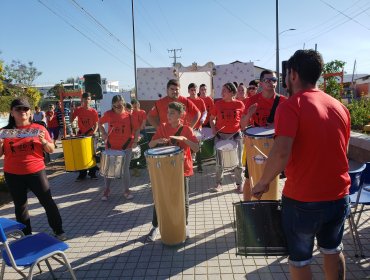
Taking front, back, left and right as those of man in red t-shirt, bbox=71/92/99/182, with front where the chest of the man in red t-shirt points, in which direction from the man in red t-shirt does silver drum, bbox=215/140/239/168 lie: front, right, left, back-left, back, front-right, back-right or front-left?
front-left

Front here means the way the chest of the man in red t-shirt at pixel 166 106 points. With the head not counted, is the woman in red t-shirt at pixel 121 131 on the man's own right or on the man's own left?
on the man's own right

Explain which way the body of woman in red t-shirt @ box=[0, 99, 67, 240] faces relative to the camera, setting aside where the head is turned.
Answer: toward the camera

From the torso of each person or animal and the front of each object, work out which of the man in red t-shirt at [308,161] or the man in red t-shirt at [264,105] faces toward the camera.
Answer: the man in red t-shirt at [264,105]

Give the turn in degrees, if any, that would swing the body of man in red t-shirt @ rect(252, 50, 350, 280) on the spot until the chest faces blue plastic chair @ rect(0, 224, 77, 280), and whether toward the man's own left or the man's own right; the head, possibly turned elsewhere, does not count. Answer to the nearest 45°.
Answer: approximately 45° to the man's own left

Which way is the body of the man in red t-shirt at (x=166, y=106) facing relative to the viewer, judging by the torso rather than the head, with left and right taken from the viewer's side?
facing the viewer

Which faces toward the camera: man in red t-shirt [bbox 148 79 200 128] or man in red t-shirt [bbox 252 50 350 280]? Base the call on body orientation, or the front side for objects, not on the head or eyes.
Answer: man in red t-shirt [bbox 148 79 200 128]

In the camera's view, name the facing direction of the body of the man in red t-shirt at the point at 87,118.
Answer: toward the camera

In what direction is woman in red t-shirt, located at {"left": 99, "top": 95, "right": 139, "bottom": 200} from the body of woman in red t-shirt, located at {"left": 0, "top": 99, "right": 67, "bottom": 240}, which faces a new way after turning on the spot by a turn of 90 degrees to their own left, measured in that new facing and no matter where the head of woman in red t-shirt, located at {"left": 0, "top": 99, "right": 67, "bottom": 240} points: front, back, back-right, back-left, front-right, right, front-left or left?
front-left

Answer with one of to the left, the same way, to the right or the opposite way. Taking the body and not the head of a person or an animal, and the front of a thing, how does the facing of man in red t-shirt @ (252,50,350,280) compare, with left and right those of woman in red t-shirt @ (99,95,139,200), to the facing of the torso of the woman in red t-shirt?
the opposite way

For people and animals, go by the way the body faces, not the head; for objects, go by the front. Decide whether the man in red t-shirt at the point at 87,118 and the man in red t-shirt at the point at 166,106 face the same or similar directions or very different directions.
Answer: same or similar directions

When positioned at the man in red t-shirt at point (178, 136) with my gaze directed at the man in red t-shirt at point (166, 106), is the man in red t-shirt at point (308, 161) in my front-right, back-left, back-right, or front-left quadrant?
back-right

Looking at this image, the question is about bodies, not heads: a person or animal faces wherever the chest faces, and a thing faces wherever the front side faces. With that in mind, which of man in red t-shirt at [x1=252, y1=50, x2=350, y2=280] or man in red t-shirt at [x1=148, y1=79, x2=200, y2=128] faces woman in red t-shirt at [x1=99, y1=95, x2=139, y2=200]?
man in red t-shirt at [x1=252, y1=50, x2=350, y2=280]

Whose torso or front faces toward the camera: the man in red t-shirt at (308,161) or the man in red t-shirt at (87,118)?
the man in red t-shirt at (87,118)

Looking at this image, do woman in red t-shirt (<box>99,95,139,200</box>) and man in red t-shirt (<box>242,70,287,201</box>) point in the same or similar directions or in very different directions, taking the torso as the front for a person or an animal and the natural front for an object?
same or similar directions

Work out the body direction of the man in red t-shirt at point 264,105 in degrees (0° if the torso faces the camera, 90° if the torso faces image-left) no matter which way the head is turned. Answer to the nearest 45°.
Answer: approximately 0°

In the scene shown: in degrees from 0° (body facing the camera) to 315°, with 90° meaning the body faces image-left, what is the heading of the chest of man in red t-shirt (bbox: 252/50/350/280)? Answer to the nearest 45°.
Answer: approximately 135°

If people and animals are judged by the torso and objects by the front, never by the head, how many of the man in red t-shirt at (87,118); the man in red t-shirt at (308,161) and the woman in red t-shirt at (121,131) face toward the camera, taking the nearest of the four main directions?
2
